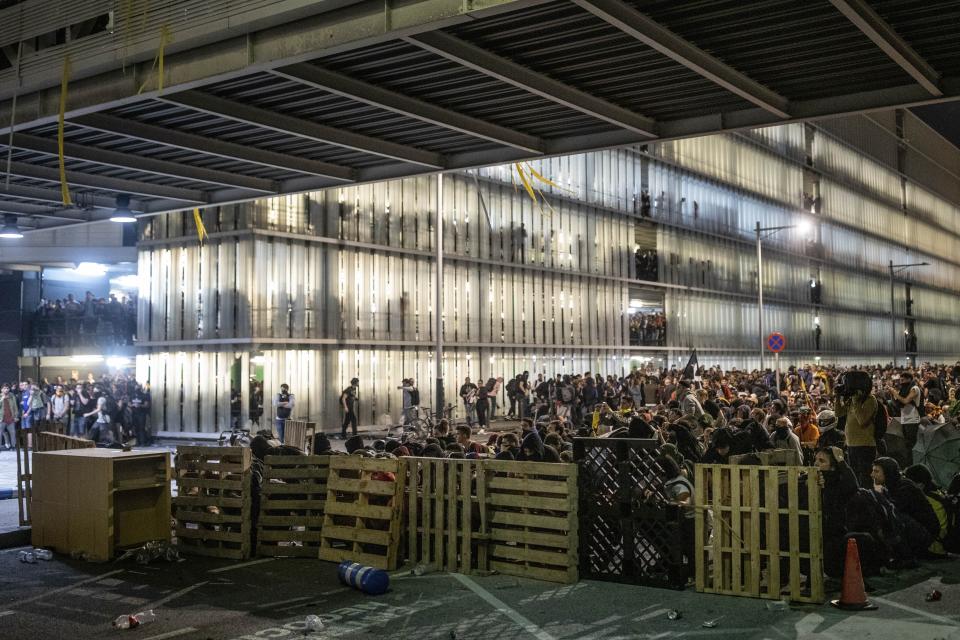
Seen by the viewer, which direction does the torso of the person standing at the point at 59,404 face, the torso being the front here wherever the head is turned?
toward the camera

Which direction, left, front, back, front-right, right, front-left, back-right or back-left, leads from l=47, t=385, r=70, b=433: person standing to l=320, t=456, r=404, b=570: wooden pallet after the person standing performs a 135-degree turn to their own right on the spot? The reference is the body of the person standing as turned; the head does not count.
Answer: back-left

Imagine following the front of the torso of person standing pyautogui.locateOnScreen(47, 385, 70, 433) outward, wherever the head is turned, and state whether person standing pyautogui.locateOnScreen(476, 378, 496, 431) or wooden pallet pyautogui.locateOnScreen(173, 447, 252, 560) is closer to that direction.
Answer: the wooden pallet

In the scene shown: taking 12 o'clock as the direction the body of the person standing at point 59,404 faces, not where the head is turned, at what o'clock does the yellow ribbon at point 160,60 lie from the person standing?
The yellow ribbon is roughly at 12 o'clock from the person standing.

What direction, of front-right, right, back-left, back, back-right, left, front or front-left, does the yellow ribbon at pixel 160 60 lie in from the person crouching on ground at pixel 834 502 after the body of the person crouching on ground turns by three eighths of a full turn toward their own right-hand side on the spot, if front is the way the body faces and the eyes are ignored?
back-left

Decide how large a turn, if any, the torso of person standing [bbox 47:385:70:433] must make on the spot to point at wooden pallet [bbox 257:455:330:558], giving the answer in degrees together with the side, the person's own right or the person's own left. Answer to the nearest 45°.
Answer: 0° — they already face it

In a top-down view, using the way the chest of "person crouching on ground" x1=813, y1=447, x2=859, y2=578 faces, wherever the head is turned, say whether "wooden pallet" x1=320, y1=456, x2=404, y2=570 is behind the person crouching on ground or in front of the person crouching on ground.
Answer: in front

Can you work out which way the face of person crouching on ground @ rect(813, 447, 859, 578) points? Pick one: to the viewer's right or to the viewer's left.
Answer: to the viewer's left

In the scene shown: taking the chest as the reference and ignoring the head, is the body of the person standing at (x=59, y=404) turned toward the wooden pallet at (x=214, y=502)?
yes

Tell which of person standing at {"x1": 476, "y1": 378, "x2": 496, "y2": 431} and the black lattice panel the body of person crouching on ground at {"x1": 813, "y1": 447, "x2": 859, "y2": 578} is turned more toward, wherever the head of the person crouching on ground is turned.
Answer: the black lattice panel
